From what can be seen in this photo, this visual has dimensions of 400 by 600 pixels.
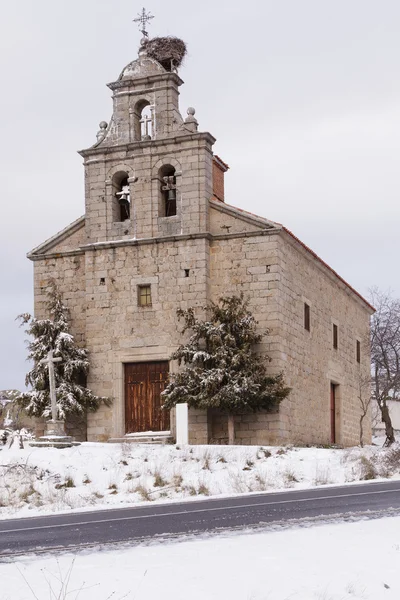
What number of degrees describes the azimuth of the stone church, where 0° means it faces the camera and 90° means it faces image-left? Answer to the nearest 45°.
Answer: approximately 45°

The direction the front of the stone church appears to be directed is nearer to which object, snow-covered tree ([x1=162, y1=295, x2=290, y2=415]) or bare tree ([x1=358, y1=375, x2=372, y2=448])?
the snow-covered tree

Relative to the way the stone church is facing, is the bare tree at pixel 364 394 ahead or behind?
behind
